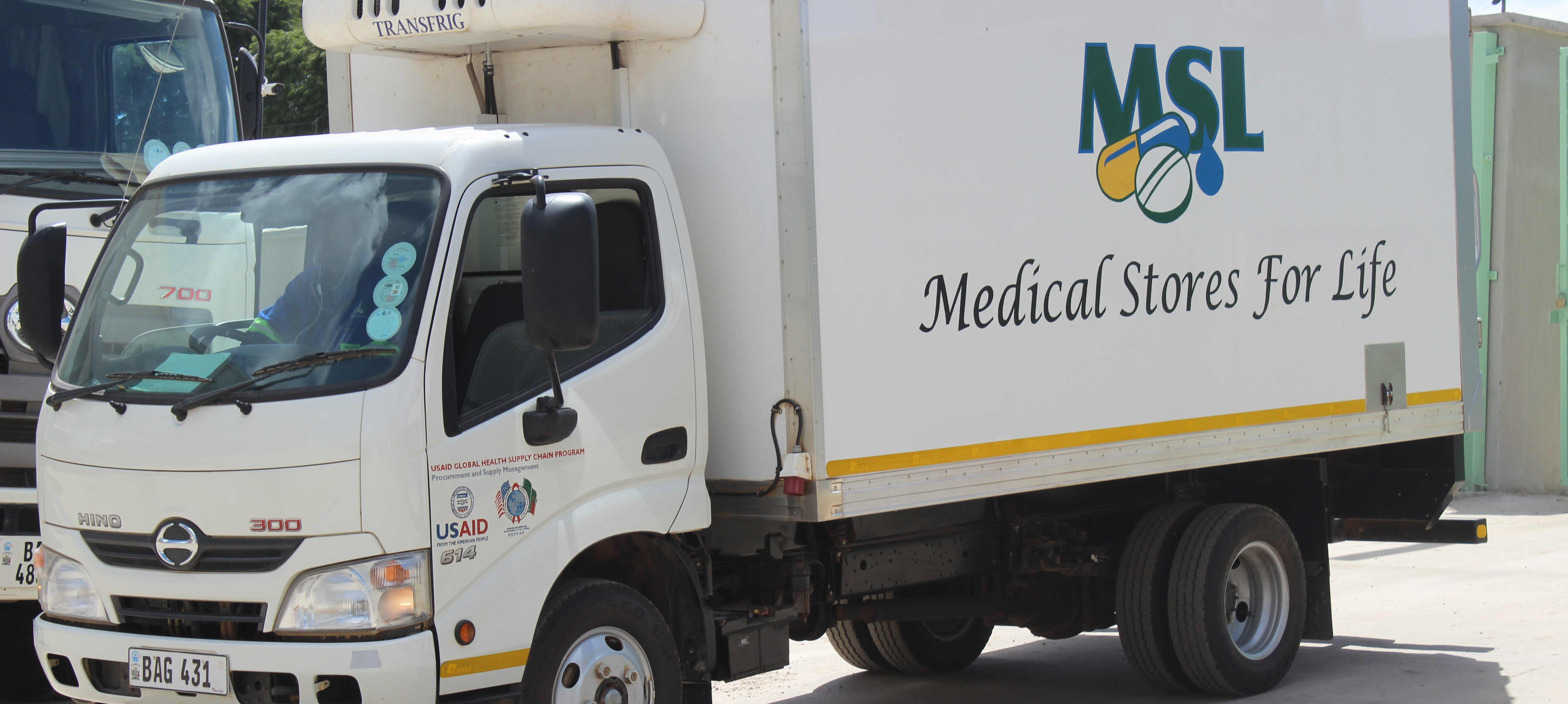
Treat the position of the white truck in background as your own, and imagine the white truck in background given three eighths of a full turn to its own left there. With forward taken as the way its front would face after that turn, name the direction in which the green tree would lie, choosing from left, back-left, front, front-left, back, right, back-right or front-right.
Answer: front-left

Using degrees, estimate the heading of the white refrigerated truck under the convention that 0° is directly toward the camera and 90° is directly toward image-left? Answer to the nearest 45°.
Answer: approximately 45°

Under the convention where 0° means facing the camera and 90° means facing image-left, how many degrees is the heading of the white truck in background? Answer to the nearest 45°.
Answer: approximately 0°
